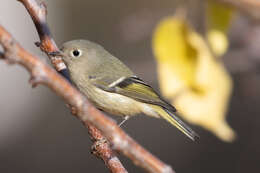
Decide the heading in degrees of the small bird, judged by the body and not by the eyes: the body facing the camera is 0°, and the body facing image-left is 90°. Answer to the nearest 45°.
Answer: approximately 90°

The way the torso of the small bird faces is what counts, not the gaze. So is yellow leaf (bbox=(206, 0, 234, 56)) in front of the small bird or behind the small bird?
behind

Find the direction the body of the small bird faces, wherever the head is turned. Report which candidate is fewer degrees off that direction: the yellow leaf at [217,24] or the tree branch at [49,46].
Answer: the tree branch
